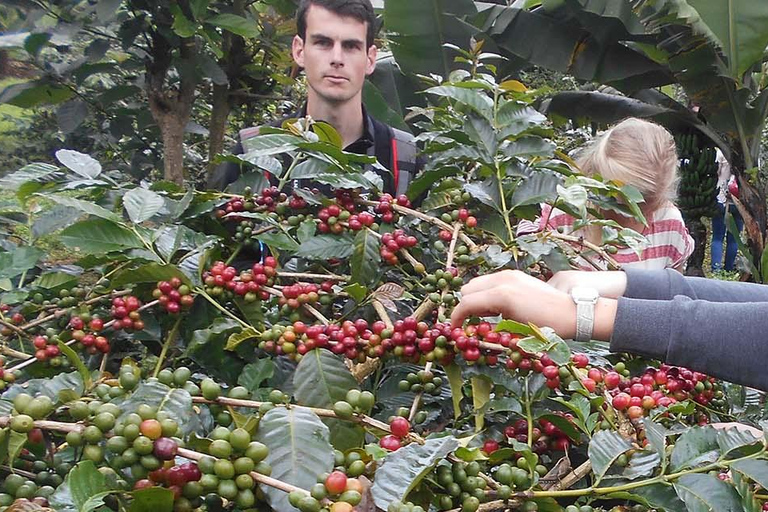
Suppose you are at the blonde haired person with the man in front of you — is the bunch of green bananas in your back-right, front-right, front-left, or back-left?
back-right

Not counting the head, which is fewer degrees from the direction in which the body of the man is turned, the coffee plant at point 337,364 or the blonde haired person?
the coffee plant

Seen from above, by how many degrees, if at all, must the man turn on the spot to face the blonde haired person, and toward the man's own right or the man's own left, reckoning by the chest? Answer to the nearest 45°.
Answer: approximately 90° to the man's own left

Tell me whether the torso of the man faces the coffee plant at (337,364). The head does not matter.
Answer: yes

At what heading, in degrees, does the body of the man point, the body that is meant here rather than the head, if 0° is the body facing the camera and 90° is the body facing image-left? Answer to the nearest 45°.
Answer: approximately 0°
